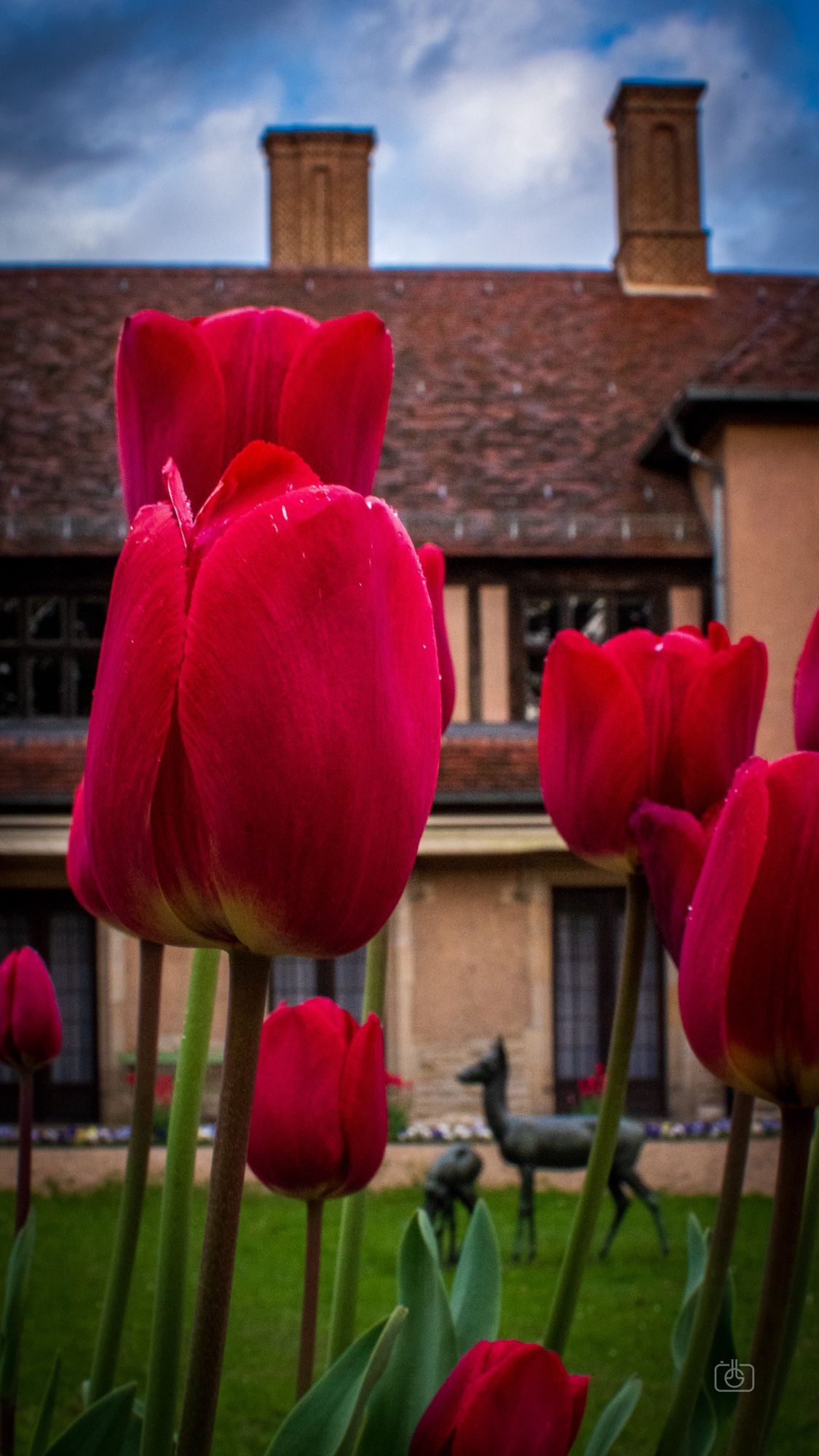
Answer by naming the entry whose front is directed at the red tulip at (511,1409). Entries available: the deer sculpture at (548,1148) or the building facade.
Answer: the building facade

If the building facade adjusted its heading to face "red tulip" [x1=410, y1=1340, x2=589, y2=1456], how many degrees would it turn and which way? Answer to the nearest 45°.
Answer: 0° — it already faces it

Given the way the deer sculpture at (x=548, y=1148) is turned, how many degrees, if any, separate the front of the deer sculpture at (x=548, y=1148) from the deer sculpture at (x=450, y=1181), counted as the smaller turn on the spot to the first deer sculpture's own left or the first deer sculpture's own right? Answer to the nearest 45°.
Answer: approximately 45° to the first deer sculpture's own left

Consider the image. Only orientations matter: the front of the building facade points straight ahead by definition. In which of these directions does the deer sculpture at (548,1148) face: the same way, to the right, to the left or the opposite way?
to the right

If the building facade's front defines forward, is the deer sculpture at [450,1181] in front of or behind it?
in front

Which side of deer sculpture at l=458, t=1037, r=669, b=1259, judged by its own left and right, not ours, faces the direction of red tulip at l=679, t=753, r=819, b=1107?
left

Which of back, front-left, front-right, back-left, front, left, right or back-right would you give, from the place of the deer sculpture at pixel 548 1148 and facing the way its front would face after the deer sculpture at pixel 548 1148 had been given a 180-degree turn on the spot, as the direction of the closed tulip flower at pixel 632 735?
right

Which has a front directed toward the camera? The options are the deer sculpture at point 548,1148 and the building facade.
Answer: the building facade

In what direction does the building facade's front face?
toward the camera

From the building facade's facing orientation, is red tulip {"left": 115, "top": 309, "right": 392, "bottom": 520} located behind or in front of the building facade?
in front

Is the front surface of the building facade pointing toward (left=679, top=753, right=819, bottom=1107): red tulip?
yes

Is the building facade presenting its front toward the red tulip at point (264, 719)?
yes

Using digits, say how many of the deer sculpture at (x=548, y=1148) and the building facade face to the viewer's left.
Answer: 1

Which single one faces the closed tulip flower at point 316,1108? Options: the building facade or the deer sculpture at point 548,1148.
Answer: the building facade

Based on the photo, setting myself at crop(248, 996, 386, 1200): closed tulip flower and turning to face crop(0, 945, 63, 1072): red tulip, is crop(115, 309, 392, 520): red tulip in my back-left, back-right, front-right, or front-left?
back-left

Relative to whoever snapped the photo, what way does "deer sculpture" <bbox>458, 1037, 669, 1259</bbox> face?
facing to the left of the viewer

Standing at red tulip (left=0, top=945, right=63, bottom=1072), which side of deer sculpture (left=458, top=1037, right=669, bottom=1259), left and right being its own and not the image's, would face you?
left

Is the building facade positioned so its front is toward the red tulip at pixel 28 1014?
yes

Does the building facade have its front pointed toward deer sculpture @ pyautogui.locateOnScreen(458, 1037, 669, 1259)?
yes
